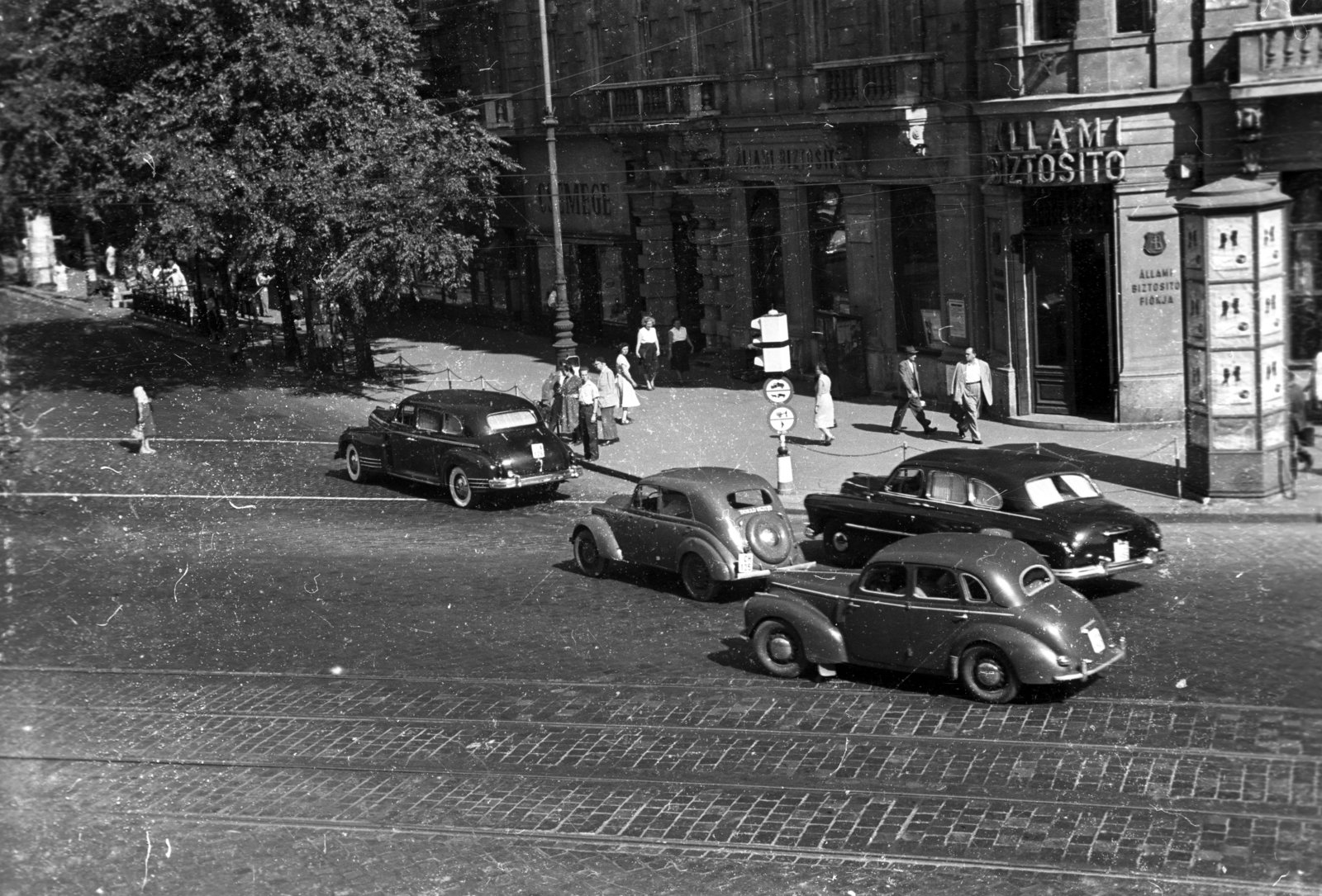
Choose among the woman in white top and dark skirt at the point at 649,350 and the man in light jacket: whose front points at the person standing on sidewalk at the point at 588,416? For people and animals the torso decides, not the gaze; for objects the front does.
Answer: the woman in white top and dark skirt

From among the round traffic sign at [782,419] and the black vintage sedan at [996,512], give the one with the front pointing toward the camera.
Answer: the round traffic sign

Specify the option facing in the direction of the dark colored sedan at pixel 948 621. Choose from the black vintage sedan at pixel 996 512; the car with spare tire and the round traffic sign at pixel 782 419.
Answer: the round traffic sign

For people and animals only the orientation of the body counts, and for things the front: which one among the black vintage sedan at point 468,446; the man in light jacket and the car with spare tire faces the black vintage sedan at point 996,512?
the man in light jacket

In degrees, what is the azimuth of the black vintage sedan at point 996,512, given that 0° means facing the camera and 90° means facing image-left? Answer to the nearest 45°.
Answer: approximately 135°

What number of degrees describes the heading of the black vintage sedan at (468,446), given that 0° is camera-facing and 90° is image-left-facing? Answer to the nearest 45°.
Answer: approximately 135°

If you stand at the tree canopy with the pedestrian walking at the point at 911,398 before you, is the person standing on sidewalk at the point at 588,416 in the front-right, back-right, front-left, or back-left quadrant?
front-right

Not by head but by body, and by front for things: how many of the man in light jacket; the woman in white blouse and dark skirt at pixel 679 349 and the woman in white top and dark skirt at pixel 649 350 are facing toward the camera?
3

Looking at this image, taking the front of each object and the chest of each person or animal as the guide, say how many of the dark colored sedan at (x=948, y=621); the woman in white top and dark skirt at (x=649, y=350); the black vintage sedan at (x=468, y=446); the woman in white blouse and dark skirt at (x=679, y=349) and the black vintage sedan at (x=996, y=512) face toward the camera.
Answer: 2

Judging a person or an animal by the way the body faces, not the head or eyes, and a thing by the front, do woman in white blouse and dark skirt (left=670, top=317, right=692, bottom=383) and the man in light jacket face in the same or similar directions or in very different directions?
same or similar directions

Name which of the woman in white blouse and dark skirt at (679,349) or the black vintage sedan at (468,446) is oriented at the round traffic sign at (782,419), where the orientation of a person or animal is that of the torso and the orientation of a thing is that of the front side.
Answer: the woman in white blouse and dark skirt

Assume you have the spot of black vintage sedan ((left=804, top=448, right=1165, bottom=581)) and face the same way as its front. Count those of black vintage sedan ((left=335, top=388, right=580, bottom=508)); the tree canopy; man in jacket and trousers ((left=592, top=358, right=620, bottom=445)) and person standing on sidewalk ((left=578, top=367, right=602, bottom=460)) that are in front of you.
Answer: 4

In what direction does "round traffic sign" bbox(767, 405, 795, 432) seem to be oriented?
toward the camera

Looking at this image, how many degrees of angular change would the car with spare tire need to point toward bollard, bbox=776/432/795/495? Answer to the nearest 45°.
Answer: approximately 45° to its right

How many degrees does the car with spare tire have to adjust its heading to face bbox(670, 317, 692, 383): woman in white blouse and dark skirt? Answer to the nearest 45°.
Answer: approximately 45° to its right

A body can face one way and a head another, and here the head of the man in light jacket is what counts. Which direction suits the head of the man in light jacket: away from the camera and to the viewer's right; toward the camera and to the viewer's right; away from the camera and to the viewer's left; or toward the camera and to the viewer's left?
toward the camera and to the viewer's left

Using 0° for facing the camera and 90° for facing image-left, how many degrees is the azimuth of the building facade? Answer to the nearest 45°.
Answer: approximately 45°

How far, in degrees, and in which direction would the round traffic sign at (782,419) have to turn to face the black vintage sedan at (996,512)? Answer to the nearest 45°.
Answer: approximately 45° to its left
